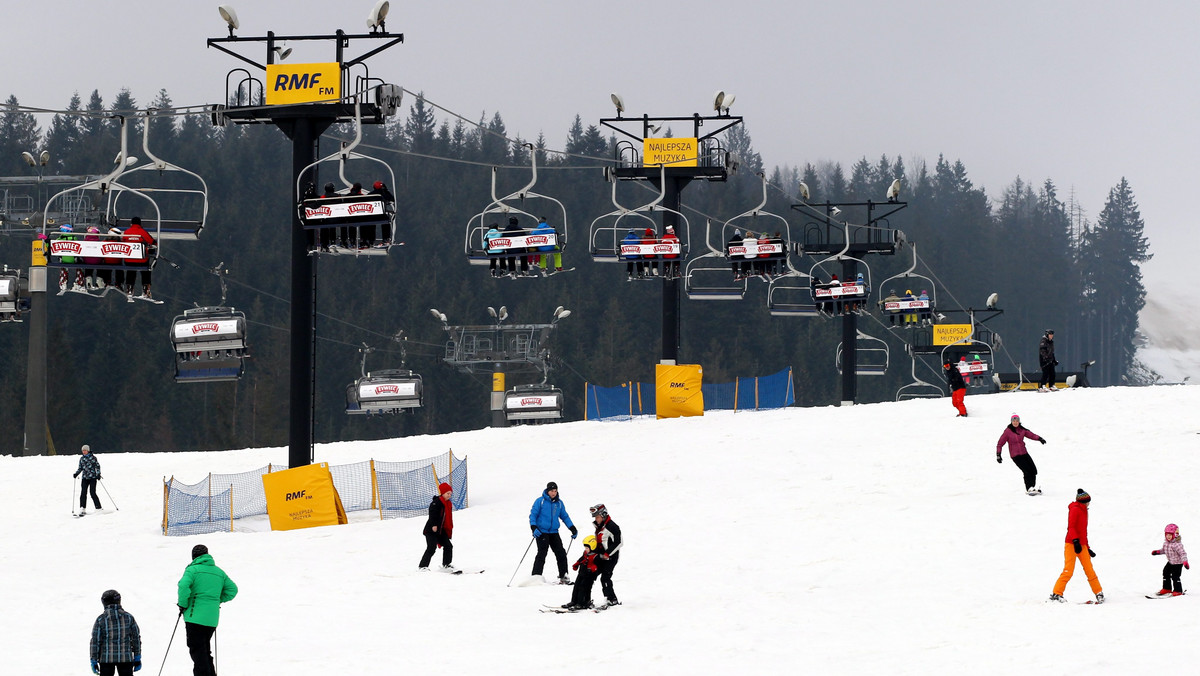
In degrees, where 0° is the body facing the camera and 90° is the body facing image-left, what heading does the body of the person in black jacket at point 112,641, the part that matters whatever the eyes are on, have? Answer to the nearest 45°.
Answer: approximately 180°

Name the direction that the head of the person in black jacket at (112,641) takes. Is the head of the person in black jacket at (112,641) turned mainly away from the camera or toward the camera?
away from the camera

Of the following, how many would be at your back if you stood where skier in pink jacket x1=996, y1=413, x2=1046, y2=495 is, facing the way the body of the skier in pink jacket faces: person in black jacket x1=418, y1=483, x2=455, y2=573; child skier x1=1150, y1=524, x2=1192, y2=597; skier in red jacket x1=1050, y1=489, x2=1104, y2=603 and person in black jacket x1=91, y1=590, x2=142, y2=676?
0

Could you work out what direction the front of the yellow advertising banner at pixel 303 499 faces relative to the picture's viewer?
facing the viewer

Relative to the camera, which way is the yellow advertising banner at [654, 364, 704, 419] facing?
toward the camera

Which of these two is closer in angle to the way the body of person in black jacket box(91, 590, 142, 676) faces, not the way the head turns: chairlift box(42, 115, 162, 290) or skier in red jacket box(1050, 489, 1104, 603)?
the chairlift

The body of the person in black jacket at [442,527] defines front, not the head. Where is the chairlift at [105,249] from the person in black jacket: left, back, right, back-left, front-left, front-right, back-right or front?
back

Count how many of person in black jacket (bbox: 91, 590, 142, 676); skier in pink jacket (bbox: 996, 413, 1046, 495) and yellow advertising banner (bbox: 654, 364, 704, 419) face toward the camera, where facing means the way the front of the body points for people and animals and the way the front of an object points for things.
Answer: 2

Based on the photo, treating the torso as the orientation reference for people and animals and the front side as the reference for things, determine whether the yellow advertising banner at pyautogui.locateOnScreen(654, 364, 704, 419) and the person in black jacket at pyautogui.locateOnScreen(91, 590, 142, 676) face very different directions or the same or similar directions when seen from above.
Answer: very different directions

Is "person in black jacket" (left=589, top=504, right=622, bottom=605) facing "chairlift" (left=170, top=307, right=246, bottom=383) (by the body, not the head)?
no

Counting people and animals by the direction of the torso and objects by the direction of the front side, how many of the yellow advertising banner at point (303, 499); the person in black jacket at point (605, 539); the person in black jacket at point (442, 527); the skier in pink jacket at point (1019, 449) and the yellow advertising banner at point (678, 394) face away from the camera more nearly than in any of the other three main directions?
0

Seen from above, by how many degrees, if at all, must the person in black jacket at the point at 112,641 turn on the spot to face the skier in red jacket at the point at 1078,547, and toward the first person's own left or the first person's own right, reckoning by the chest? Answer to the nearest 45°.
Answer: approximately 90° to the first person's own right

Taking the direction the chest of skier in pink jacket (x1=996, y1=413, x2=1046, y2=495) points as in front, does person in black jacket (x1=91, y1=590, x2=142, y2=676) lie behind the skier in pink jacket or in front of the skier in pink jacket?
in front

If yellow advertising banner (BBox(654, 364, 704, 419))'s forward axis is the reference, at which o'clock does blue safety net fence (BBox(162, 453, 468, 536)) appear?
The blue safety net fence is roughly at 1 o'clock from the yellow advertising banner.

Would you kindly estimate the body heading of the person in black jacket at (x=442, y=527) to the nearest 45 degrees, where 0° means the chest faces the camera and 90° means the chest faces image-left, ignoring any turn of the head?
approximately 315°

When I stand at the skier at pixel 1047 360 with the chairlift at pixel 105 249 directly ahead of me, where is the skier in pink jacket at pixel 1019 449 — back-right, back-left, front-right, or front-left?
front-left

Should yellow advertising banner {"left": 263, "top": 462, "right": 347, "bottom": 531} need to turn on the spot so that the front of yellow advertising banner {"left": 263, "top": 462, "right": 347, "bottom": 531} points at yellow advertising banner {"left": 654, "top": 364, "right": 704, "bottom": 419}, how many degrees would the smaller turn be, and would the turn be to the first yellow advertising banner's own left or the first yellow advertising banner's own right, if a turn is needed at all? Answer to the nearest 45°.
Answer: approximately 135° to the first yellow advertising banner's own left

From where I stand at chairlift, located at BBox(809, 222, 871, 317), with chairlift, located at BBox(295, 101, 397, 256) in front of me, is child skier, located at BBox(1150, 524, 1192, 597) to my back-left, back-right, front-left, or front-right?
front-left

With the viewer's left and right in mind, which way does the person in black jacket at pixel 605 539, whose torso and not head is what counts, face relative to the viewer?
facing the viewer and to the left of the viewer

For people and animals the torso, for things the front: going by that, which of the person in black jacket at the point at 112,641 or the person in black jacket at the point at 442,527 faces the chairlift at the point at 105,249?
the person in black jacket at the point at 112,641
